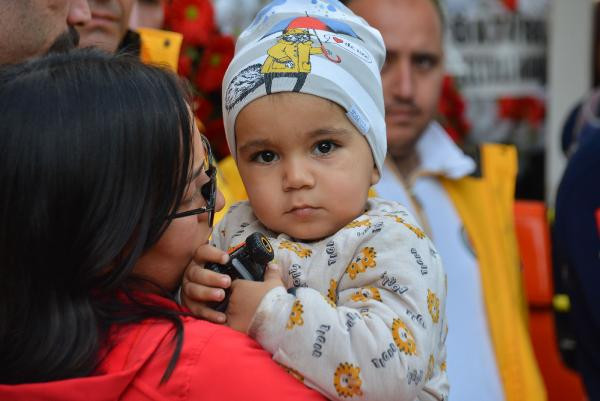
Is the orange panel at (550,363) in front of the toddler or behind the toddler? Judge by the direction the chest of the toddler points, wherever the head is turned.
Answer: behind

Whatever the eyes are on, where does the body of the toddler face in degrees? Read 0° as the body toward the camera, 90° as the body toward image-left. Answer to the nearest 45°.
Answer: approximately 45°

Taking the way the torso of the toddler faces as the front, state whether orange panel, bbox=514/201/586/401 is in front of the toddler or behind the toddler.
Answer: behind

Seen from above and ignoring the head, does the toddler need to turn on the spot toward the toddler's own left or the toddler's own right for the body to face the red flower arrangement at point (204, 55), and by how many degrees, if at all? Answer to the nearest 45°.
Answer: approximately 135° to the toddler's own right
